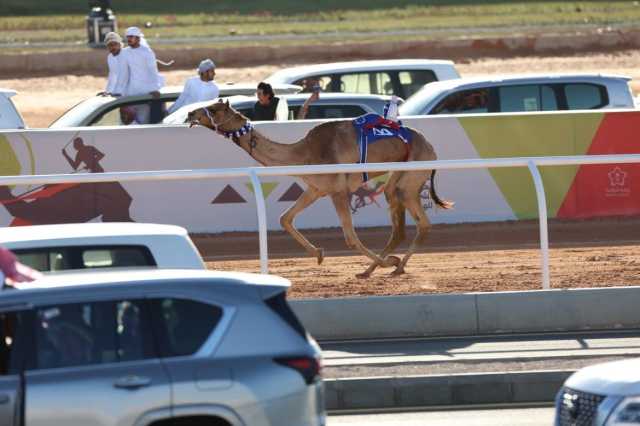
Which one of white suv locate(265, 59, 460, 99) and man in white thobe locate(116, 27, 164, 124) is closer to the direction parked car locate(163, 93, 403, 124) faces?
the man in white thobe

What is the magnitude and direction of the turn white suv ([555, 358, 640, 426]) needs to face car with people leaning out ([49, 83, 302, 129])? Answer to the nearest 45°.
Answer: approximately 90° to its right

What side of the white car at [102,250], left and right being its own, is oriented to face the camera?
left

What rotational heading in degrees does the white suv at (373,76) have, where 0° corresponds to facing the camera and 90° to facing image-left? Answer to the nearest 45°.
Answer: approximately 90°

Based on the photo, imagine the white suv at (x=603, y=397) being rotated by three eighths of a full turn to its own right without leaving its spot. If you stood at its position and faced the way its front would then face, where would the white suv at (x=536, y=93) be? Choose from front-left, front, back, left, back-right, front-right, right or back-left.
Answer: front

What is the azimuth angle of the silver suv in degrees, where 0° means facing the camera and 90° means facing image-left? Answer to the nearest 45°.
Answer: approximately 90°
